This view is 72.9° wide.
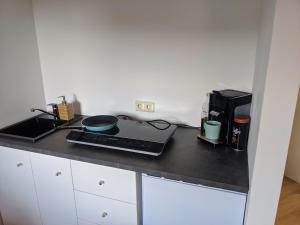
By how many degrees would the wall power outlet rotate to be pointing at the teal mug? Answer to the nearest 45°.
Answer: approximately 45° to its left

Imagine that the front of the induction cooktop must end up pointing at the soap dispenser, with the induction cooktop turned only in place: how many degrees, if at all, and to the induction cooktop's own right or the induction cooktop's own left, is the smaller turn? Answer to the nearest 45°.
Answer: approximately 135° to the induction cooktop's own right

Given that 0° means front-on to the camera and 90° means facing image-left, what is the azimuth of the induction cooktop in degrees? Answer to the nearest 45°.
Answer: approximately 0°

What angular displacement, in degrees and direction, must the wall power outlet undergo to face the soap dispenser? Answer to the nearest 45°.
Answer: approximately 90° to its right

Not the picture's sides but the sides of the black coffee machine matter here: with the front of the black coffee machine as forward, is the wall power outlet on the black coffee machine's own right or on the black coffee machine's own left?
on the black coffee machine's own right

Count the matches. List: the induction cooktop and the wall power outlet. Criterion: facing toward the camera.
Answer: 2

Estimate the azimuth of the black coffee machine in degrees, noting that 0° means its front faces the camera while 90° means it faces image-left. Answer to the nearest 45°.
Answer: approximately 45°

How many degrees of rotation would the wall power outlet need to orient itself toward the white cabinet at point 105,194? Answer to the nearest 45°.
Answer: approximately 45° to its right

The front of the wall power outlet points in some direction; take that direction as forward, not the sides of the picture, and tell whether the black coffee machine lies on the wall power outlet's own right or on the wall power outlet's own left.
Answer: on the wall power outlet's own left
